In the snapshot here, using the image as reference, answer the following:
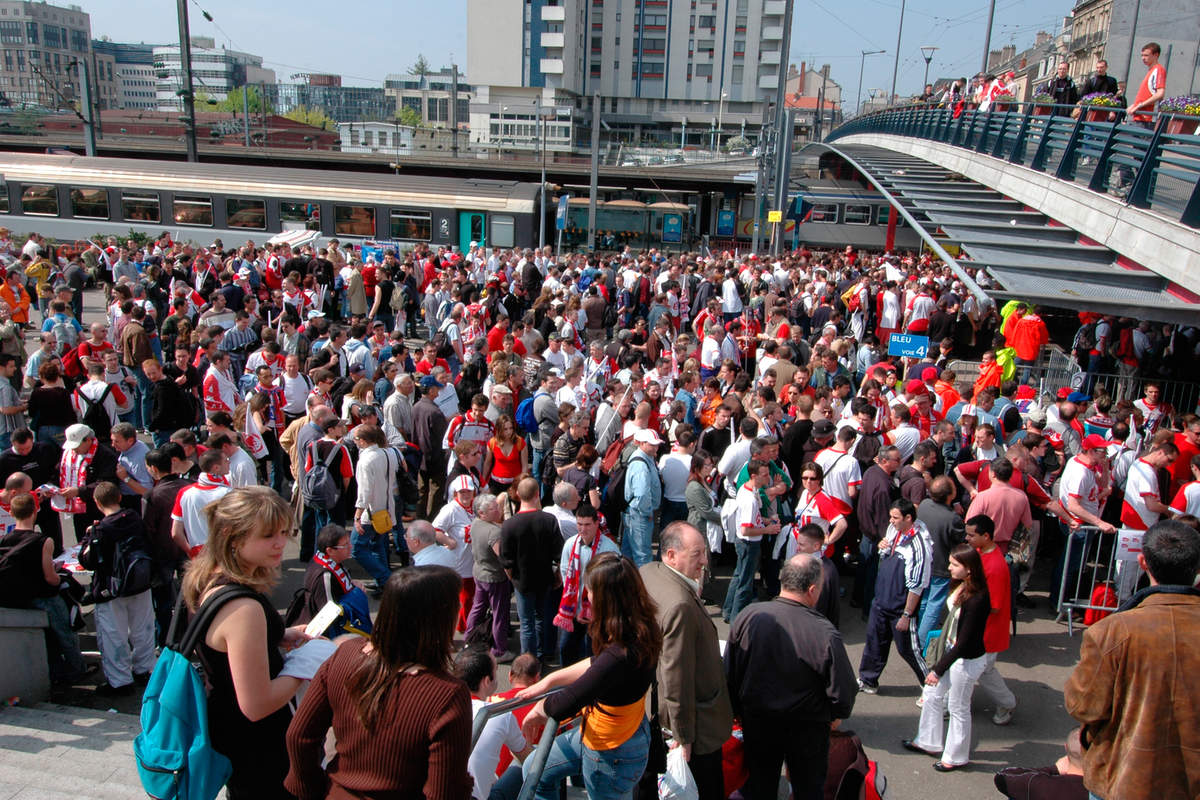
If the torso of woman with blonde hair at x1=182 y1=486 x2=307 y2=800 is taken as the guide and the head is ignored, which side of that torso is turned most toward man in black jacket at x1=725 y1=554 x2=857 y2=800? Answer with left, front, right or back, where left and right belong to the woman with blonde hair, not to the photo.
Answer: front

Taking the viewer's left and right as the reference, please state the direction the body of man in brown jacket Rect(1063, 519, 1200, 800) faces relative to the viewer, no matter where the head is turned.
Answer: facing away from the viewer

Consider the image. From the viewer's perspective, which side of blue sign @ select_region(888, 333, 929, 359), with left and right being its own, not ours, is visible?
front

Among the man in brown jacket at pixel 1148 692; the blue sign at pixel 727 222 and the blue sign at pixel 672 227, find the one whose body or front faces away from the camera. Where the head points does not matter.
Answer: the man in brown jacket

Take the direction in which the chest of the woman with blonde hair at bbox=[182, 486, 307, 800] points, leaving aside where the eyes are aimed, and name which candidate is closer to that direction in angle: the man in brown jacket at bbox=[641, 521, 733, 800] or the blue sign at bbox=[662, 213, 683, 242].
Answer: the man in brown jacket

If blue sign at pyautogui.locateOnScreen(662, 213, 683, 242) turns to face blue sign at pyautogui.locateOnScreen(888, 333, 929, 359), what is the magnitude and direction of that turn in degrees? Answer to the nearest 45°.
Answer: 0° — it already faces it

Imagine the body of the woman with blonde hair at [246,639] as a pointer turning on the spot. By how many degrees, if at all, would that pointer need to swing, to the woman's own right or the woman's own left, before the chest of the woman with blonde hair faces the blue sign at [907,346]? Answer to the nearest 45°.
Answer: approximately 45° to the woman's own left

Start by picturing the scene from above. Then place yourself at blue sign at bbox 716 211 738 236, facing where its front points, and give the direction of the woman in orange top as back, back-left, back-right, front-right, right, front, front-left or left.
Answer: front

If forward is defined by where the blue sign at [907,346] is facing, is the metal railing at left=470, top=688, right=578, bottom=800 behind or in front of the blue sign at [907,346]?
in front

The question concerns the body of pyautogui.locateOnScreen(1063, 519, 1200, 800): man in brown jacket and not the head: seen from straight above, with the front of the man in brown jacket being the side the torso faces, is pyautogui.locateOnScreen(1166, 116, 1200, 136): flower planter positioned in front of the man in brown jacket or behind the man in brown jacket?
in front

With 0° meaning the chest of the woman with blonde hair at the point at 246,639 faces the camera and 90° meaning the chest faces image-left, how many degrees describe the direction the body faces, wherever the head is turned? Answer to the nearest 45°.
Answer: approximately 270°

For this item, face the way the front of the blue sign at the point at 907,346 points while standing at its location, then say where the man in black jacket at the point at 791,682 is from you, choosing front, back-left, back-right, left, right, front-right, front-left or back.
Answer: front

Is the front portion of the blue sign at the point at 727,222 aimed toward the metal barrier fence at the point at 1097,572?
yes
